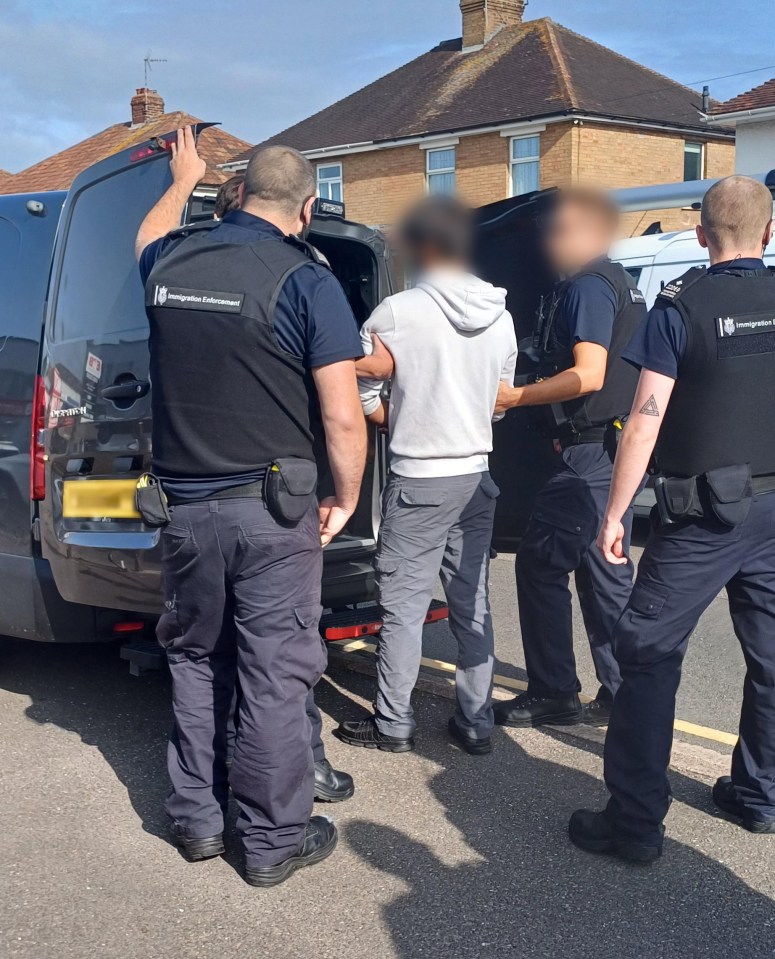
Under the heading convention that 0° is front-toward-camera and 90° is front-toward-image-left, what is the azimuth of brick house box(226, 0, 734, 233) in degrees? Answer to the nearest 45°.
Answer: approximately 45°

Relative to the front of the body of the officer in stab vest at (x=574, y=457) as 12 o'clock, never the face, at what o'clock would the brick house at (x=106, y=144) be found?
The brick house is roughly at 2 o'clock from the officer in stab vest.

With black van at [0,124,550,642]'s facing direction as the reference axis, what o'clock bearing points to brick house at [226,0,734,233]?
The brick house is roughly at 2 o'clock from the black van.

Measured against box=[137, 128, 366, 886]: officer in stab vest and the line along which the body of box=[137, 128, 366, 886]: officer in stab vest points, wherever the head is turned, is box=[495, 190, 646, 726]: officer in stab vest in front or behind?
in front

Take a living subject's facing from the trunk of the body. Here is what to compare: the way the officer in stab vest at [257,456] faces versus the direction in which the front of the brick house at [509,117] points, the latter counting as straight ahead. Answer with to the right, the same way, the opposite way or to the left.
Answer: the opposite way

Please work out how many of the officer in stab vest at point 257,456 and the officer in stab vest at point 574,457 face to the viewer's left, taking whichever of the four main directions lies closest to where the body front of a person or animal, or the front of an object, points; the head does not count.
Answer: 1

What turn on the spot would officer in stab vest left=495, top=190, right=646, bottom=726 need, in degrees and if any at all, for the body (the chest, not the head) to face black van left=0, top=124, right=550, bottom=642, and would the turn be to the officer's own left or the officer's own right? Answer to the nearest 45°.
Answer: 0° — they already face it

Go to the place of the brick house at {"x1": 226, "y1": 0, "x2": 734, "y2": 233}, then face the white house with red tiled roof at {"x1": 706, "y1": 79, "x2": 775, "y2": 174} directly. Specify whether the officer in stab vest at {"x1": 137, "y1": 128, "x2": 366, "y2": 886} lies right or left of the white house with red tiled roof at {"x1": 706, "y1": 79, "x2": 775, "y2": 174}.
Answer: right

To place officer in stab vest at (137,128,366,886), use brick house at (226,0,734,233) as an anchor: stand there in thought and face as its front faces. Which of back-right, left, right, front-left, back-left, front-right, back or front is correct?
front-left

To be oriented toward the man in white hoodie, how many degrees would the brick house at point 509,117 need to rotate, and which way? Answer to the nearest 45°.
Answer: approximately 45° to its left

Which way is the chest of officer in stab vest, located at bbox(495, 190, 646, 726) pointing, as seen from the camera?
to the viewer's left

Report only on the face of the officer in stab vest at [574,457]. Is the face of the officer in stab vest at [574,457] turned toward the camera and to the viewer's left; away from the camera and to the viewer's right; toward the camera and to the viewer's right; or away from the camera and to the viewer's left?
toward the camera and to the viewer's left
